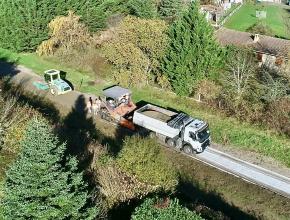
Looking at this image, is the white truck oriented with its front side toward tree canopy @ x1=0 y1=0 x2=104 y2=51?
no

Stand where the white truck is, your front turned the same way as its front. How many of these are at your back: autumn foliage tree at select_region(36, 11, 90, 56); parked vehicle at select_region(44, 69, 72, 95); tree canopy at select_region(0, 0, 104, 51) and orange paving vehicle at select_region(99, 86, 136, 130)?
4

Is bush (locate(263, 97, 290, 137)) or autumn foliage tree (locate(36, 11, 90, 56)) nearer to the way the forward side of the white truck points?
the bush

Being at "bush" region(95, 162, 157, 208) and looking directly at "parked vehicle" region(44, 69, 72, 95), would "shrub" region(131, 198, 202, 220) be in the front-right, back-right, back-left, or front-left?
back-right

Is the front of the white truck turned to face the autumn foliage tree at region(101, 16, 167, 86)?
no

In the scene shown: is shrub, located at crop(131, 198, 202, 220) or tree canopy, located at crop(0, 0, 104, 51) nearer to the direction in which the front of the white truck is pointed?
the shrub

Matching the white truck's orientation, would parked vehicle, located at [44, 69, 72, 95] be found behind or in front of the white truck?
behind

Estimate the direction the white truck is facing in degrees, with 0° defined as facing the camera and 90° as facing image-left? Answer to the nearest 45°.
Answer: approximately 315°

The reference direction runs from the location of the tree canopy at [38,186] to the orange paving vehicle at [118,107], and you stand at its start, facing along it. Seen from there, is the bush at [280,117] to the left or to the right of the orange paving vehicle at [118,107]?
right

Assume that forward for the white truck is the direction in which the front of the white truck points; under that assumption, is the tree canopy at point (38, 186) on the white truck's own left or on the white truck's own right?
on the white truck's own right
